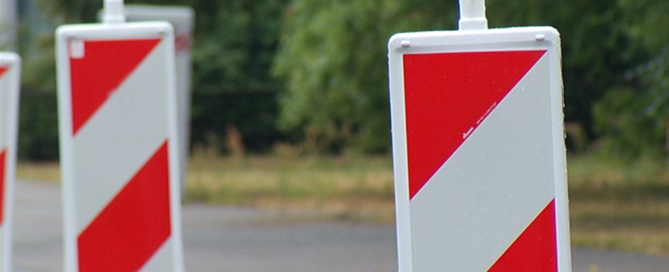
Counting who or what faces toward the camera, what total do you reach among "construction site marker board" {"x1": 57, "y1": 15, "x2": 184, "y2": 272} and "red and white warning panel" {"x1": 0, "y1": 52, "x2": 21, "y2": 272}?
2

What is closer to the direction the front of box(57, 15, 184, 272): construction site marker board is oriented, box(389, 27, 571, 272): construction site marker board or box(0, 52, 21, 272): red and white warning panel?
the construction site marker board

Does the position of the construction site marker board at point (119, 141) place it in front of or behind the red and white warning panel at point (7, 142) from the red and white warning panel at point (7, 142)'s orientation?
in front

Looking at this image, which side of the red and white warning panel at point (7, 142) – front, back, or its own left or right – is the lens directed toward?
front

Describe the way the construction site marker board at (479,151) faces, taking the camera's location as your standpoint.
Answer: facing the viewer

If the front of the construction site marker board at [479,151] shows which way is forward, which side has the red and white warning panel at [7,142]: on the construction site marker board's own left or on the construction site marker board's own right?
on the construction site marker board's own right

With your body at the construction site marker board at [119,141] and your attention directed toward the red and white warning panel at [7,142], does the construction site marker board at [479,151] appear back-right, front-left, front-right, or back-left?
back-right

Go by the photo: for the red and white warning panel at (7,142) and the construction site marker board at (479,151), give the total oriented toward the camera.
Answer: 2

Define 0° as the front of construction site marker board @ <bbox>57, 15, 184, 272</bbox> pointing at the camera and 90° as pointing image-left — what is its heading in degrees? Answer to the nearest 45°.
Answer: approximately 0°

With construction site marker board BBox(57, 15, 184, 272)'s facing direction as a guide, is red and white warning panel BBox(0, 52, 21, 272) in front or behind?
behind

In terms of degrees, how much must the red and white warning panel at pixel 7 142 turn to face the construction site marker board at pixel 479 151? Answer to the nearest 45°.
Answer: approximately 45° to its left

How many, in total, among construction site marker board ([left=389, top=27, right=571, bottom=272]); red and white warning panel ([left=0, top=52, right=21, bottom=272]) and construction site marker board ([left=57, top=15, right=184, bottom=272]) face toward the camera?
3

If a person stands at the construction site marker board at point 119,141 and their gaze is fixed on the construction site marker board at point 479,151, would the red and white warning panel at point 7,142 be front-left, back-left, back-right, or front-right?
back-left
